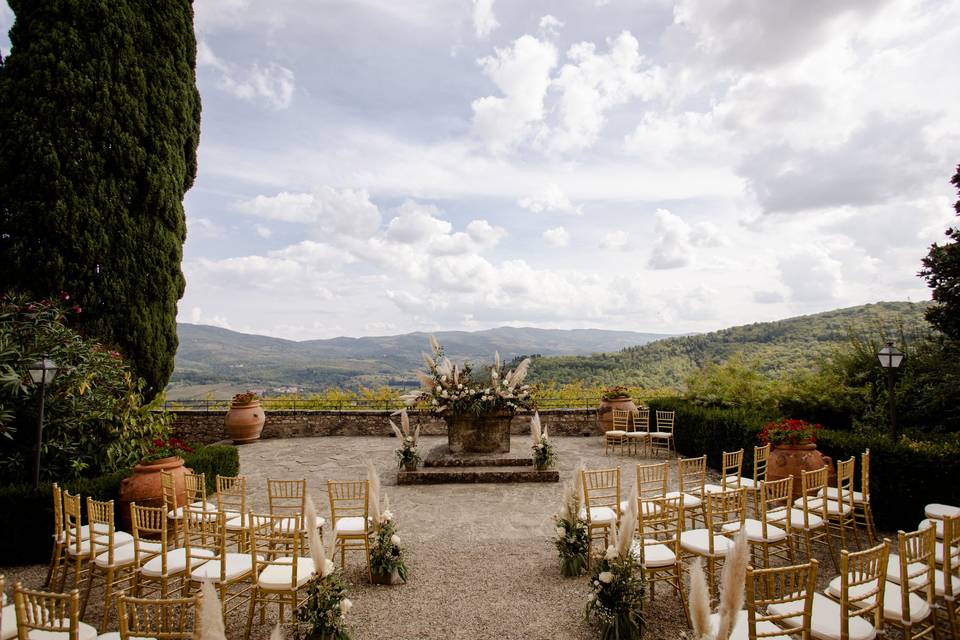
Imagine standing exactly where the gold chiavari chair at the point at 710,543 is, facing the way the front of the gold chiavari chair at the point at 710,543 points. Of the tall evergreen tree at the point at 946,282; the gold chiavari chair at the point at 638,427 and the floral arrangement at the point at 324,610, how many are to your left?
1

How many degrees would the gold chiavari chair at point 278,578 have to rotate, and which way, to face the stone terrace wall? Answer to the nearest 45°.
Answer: approximately 45° to its left

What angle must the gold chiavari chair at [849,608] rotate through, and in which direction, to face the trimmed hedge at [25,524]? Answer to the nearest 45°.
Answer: approximately 45° to its left

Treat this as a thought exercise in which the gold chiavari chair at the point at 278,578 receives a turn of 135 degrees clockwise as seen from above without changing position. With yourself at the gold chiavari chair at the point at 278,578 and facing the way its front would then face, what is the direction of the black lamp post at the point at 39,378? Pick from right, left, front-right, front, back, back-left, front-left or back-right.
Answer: back-right

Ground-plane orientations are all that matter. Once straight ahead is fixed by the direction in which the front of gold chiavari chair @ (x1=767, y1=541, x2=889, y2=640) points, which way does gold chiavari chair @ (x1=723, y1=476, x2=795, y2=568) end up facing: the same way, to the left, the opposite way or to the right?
the same way

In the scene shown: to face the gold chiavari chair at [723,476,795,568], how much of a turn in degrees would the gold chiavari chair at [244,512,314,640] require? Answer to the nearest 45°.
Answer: approximately 45° to its right

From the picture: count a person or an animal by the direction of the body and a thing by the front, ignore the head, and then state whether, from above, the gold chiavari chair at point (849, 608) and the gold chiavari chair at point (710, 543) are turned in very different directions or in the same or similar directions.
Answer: same or similar directions

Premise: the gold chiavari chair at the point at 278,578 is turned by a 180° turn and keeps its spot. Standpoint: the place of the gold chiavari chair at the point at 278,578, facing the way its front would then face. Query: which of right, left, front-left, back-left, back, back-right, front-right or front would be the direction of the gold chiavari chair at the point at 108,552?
right

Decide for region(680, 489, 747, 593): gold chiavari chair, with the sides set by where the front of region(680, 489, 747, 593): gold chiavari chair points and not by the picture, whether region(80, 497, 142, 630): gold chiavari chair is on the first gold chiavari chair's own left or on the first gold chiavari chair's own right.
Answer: on the first gold chiavari chair's own left

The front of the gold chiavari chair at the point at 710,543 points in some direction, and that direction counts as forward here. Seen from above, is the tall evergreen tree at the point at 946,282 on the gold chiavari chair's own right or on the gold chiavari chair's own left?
on the gold chiavari chair's own right

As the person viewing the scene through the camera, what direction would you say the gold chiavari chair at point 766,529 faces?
facing away from the viewer and to the left of the viewer

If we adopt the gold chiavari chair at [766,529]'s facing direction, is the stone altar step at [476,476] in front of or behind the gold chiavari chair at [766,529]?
in front

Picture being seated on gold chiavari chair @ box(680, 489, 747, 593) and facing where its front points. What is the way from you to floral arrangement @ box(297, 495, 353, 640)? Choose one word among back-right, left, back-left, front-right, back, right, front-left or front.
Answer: left

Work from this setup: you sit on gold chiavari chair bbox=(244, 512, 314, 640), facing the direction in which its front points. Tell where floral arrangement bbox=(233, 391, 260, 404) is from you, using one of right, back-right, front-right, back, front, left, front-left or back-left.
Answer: front-left

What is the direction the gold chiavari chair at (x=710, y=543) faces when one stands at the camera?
facing away from the viewer and to the left of the viewer

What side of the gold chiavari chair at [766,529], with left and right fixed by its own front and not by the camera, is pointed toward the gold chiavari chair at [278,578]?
left

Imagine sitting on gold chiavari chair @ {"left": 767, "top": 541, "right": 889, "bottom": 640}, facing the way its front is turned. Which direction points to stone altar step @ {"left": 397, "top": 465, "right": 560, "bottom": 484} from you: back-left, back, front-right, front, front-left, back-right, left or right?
front
